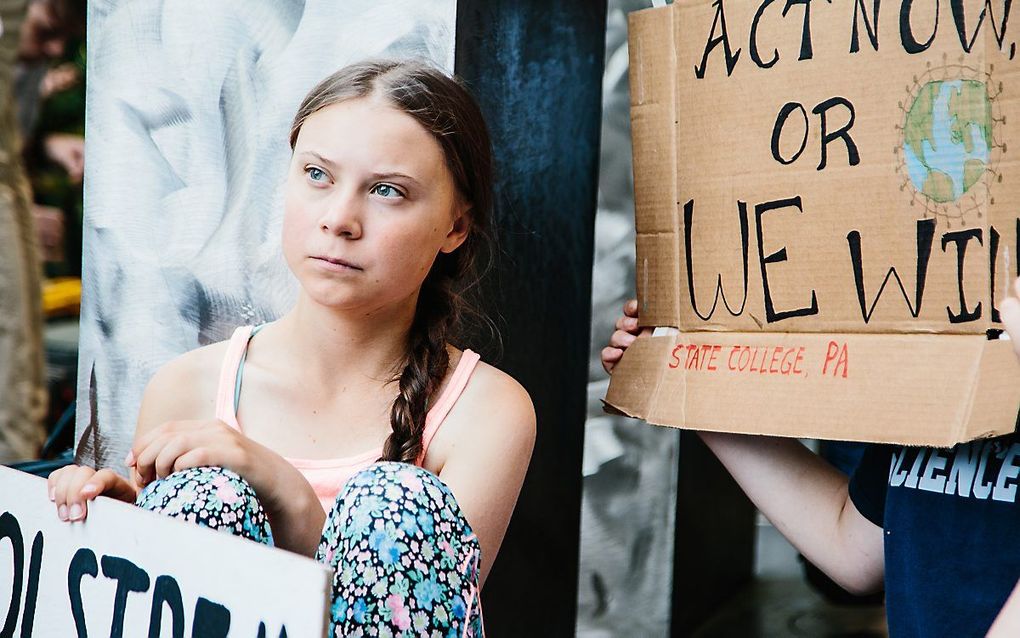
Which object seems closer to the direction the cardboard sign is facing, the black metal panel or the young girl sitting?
the young girl sitting

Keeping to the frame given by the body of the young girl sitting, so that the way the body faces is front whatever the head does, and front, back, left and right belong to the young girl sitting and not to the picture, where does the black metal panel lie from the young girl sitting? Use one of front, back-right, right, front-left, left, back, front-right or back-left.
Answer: back

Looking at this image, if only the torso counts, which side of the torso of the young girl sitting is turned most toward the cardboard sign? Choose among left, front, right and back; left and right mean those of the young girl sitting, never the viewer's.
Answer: left

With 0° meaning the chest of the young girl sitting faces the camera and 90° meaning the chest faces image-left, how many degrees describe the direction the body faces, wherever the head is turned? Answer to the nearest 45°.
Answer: approximately 45°

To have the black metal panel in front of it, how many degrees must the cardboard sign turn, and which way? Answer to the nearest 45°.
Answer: approximately 135° to its right

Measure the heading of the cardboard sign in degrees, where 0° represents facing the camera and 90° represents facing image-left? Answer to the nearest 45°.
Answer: approximately 0°

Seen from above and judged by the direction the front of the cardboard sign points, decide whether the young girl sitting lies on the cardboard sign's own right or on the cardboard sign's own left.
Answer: on the cardboard sign's own right
